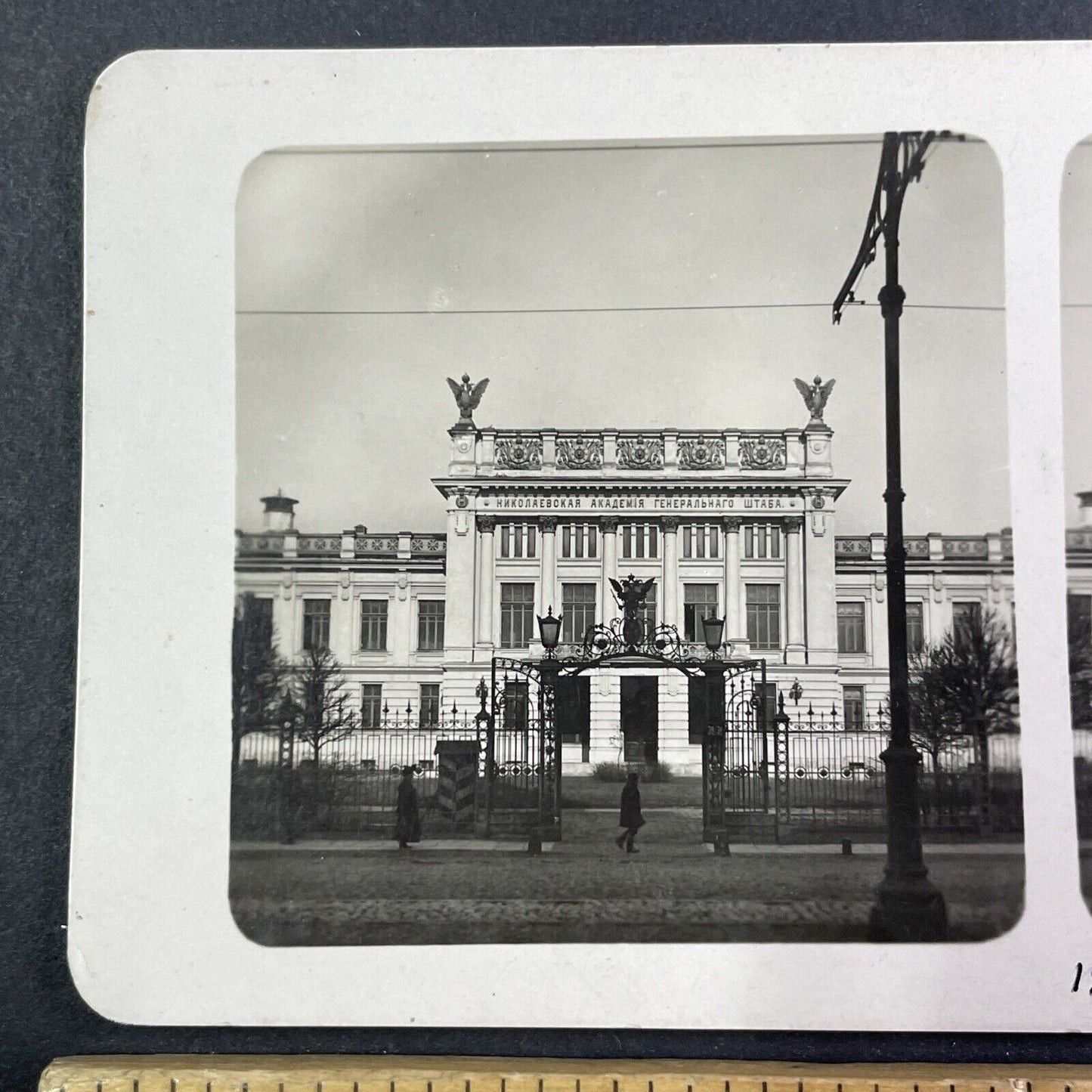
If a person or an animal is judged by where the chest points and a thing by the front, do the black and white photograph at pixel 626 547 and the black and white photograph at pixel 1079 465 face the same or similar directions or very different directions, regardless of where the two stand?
same or similar directions

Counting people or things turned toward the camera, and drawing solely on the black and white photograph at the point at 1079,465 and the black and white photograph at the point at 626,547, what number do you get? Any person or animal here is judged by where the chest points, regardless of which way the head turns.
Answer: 2
